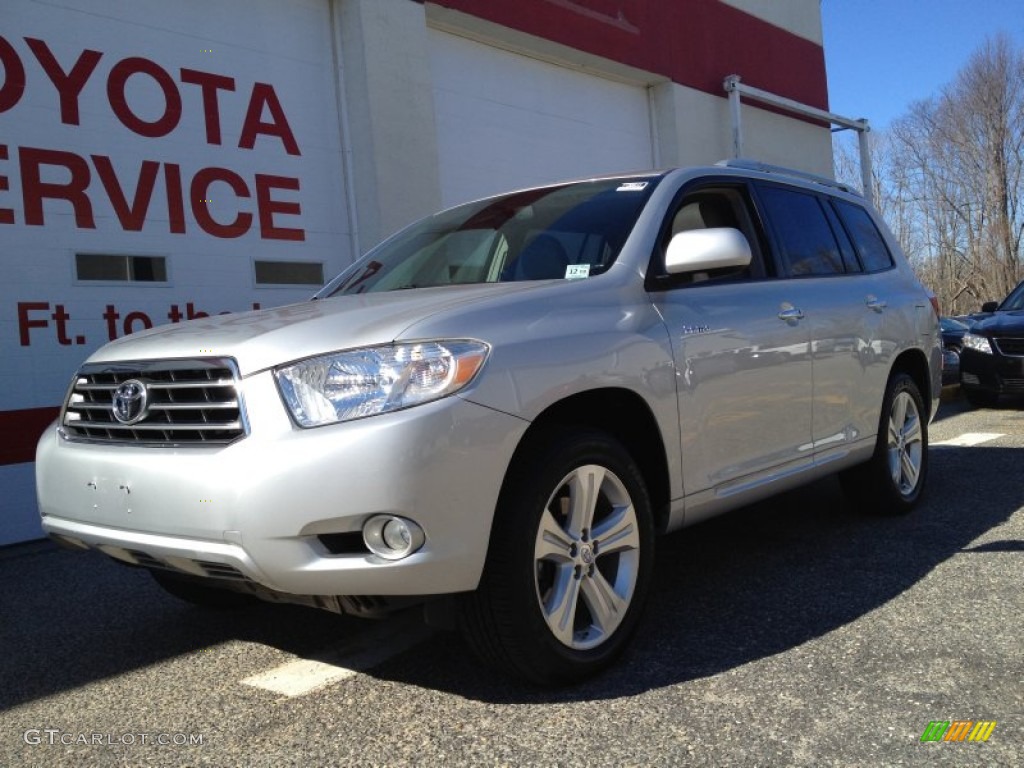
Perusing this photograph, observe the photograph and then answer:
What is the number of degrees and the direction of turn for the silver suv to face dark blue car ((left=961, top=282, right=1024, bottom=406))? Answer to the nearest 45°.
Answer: approximately 180°

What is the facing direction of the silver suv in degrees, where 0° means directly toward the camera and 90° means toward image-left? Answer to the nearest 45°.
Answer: approximately 45°

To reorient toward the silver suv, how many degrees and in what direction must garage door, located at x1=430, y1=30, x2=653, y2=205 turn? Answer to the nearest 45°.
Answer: approximately 45° to its right

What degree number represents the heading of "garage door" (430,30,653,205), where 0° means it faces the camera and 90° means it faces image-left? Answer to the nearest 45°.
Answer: approximately 315°

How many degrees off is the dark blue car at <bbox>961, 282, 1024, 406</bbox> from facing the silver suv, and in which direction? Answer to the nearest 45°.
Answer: approximately 45° to its left

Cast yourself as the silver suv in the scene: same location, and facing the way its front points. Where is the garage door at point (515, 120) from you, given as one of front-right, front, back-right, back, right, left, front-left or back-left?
back-right

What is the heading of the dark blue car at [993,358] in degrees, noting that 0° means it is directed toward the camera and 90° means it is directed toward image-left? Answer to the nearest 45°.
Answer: approximately 45°
